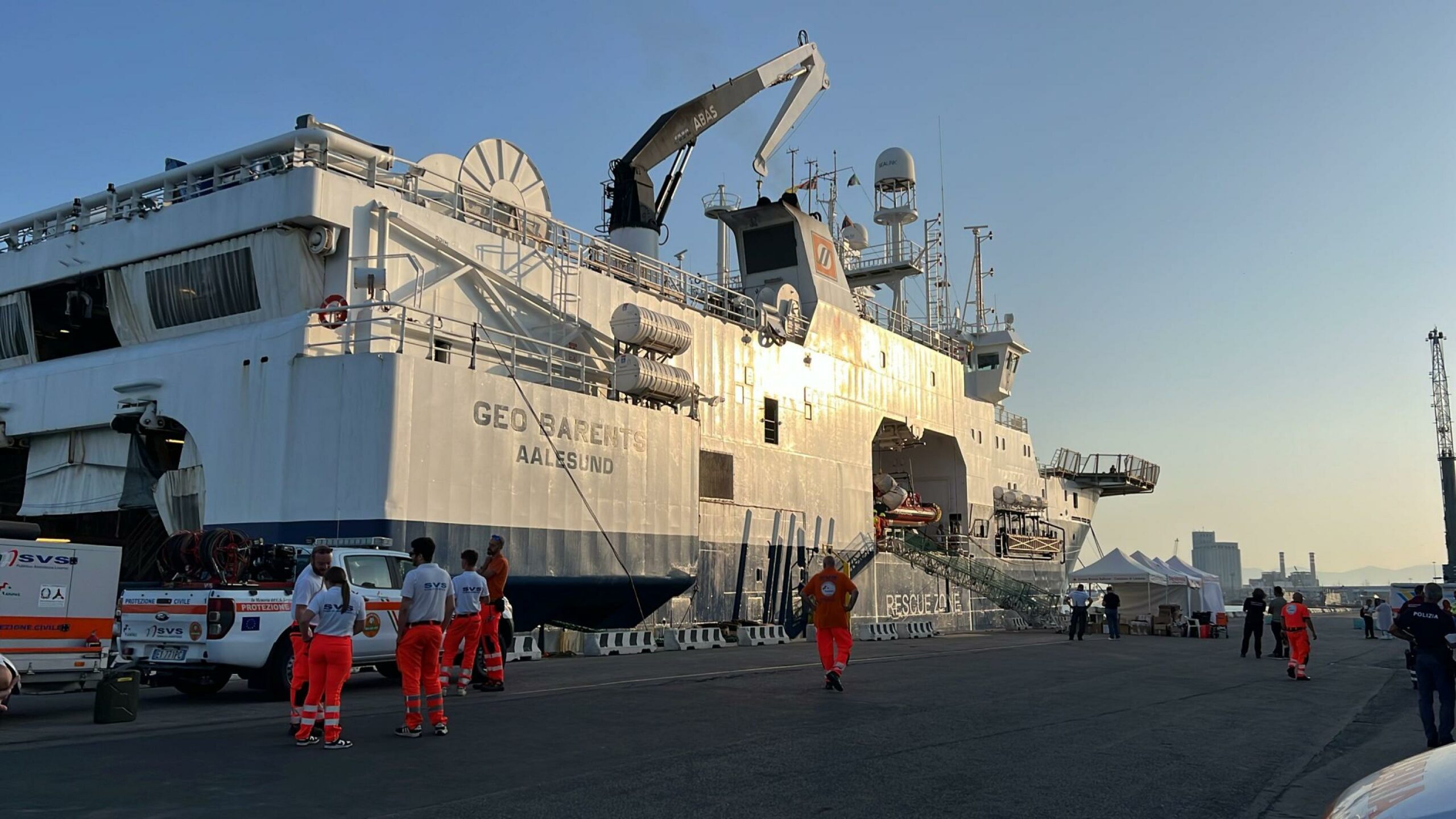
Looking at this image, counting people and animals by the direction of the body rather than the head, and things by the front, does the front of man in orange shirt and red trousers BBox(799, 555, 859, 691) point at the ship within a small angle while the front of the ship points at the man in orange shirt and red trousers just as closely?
no

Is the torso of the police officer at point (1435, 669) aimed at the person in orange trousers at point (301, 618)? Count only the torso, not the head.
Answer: no

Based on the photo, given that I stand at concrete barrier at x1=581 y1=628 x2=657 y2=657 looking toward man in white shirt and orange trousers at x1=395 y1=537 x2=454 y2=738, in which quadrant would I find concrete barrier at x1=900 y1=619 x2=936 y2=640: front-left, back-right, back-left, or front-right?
back-left

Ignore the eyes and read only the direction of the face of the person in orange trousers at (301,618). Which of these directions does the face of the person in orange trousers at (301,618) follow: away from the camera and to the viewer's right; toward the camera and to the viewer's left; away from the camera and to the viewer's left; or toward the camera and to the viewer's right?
toward the camera and to the viewer's right

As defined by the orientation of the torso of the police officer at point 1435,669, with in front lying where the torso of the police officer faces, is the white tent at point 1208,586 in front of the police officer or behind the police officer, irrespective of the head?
in front

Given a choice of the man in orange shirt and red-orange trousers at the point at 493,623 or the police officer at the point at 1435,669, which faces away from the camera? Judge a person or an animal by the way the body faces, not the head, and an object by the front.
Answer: the police officer

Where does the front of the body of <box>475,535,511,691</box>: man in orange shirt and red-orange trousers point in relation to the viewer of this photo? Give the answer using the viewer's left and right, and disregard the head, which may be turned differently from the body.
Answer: facing to the left of the viewer

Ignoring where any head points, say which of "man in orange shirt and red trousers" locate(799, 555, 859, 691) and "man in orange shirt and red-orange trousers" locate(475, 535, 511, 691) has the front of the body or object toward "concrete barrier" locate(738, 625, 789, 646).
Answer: "man in orange shirt and red trousers" locate(799, 555, 859, 691)

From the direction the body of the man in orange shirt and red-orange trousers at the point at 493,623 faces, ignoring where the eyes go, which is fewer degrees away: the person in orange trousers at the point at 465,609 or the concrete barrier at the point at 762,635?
the person in orange trousers

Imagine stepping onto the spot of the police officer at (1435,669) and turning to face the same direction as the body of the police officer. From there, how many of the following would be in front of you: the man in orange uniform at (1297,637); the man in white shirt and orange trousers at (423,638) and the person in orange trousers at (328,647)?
1

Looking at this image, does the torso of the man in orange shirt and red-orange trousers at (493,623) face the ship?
no

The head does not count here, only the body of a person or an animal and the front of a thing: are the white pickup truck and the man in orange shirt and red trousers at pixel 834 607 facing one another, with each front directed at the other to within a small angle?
no

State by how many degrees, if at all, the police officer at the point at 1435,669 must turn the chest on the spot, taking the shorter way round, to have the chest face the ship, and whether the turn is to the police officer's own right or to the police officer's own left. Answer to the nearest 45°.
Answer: approximately 90° to the police officer's own left

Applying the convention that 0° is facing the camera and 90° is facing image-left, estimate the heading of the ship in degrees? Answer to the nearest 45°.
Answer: approximately 225°

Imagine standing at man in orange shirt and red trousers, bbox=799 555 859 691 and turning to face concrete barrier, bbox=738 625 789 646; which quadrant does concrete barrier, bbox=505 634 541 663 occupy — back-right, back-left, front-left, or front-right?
front-left

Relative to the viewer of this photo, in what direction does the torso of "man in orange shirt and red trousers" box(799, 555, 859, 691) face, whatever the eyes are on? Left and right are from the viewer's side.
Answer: facing away from the viewer
